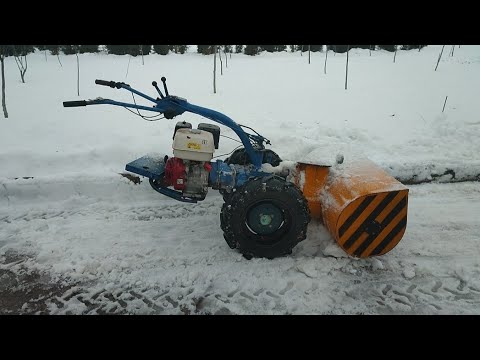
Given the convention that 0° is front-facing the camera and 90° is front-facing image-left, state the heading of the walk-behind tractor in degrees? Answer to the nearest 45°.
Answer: approximately 270°
